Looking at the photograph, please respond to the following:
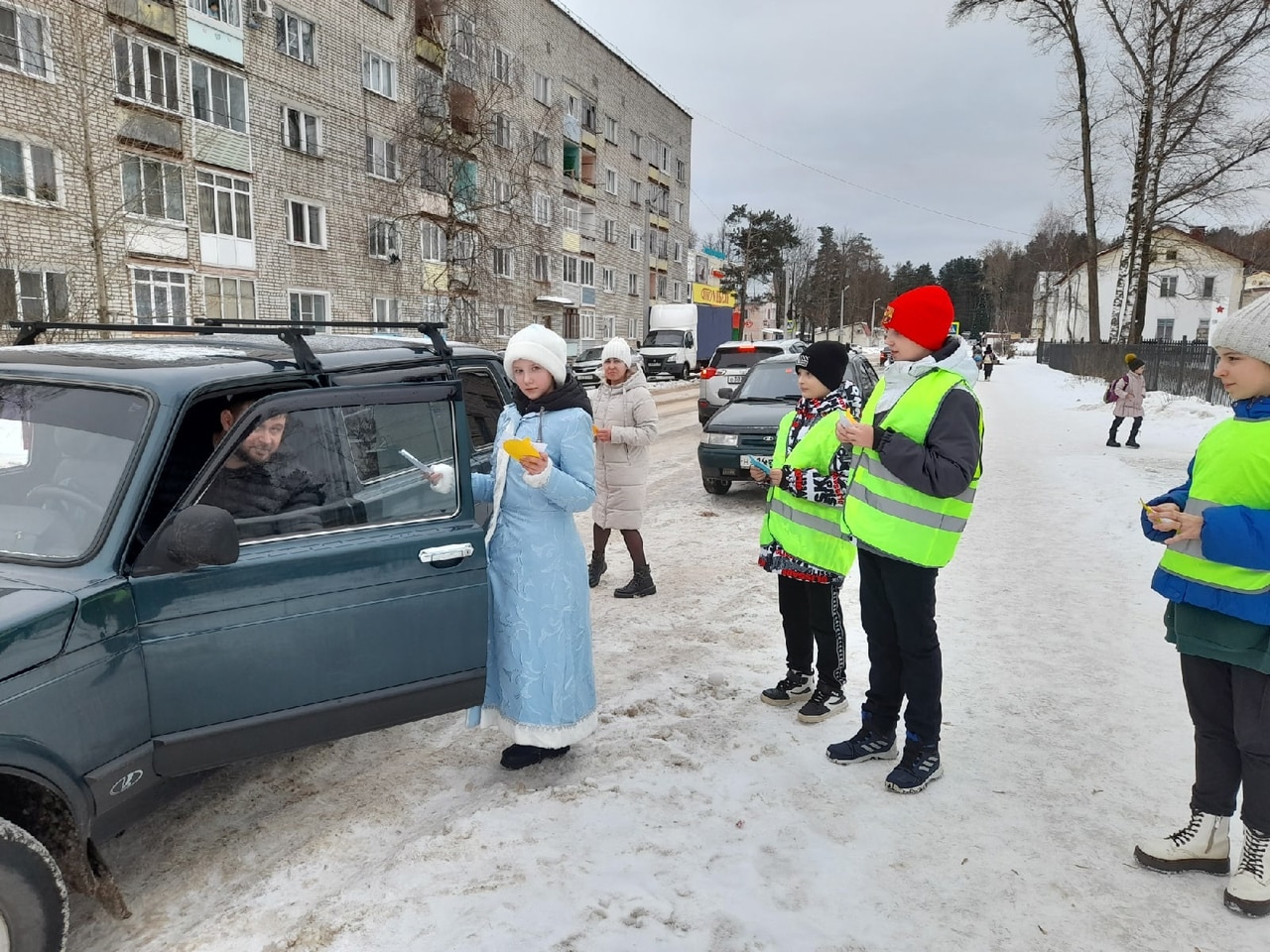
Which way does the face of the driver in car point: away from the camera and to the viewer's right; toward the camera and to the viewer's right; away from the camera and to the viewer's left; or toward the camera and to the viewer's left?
toward the camera and to the viewer's right

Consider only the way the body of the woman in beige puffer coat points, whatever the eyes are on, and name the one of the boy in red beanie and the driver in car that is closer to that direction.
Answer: the driver in car

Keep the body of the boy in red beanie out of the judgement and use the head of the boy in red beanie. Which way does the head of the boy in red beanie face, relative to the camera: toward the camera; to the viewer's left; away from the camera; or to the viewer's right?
to the viewer's left

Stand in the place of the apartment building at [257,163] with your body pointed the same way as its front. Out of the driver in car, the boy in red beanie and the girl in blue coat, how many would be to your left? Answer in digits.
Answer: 0

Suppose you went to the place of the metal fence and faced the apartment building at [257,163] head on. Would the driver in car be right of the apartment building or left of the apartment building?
left

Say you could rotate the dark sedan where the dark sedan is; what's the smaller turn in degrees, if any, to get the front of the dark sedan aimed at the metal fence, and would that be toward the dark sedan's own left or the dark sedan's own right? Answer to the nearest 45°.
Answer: approximately 180°

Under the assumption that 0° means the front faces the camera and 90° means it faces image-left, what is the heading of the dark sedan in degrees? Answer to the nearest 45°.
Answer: approximately 45°

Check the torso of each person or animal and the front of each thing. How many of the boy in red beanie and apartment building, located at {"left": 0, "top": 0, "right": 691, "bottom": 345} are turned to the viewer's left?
1

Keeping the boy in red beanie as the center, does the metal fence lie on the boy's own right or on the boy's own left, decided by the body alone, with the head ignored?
on the boy's own right

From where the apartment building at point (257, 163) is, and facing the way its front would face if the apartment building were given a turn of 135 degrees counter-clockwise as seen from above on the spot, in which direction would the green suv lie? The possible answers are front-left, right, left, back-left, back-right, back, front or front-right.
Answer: back

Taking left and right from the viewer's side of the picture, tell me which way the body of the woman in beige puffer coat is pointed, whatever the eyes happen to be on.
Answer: facing the viewer and to the left of the viewer

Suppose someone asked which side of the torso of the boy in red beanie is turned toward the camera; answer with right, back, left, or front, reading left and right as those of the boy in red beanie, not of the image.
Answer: left
